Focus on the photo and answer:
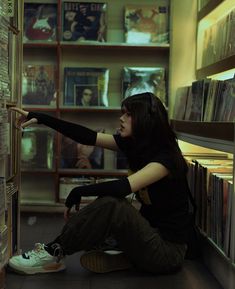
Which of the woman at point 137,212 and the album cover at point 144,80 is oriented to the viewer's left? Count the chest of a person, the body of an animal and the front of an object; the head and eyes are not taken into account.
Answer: the woman

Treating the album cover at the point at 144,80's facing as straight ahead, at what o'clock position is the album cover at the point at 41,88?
the album cover at the point at 41,88 is roughly at 3 o'clock from the album cover at the point at 144,80.

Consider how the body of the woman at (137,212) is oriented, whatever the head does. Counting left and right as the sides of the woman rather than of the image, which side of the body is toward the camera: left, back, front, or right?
left

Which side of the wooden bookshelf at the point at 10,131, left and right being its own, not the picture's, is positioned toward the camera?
right

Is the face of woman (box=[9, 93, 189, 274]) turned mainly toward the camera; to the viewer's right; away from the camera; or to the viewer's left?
to the viewer's left

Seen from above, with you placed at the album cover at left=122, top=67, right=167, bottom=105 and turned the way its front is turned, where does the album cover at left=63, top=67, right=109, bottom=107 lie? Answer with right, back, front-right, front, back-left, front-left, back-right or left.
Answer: right

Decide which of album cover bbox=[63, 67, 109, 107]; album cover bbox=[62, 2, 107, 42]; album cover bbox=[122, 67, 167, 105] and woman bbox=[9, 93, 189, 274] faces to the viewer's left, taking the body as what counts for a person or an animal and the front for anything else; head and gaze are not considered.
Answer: the woman

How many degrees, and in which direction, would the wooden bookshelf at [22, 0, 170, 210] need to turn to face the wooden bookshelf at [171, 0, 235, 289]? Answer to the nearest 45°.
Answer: approximately 45° to its left

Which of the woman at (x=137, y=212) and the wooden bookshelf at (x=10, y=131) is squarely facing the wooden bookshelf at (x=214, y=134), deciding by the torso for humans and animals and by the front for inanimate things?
the wooden bookshelf at (x=10, y=131)
